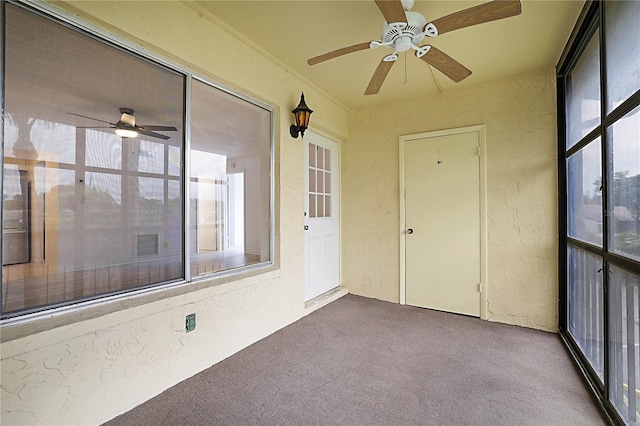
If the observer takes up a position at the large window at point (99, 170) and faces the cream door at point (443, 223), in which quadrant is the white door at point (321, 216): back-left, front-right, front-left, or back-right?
front-left

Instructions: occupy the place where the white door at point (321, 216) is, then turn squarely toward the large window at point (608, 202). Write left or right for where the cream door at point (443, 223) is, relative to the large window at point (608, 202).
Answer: left

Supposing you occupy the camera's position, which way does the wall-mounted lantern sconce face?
facing the viewer and to the right of the viewer

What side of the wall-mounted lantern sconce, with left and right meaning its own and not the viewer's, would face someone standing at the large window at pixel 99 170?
right

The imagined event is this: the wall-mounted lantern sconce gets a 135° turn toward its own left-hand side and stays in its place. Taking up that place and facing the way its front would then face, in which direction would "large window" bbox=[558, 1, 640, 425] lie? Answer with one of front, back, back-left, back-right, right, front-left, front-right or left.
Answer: back-right

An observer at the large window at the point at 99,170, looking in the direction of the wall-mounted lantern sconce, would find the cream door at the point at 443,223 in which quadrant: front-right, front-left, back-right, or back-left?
front-right

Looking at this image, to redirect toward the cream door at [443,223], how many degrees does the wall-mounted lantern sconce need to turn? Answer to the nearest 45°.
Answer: approximately 45° to its left

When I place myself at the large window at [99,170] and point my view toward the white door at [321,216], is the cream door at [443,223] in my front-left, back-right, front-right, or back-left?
front-right
